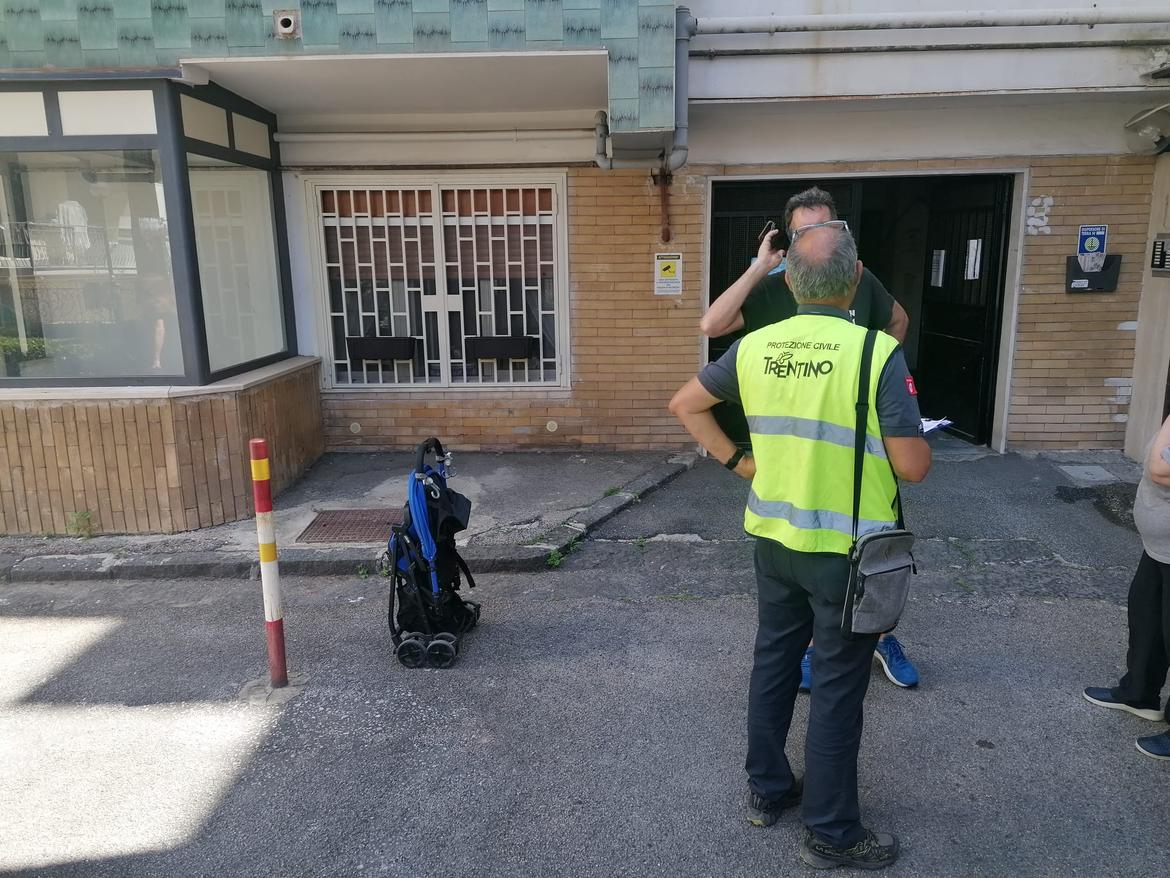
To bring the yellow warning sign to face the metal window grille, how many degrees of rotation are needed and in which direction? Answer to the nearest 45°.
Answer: approximately 90° to its right

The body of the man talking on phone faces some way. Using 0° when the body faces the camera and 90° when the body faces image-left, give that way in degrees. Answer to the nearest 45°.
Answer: approximately 0°

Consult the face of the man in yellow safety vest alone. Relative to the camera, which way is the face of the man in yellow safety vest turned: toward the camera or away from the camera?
away from the camera

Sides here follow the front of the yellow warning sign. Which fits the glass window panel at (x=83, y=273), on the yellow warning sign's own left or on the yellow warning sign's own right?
on the yellow warning sign's own right

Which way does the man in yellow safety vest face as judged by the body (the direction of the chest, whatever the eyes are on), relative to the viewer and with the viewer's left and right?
facing away from the viewer and to the right of the viewer

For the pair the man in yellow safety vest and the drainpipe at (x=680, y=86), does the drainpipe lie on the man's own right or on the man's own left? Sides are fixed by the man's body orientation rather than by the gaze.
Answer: on the man's own left

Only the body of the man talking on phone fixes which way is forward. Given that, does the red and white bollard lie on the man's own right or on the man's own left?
on the man's own right

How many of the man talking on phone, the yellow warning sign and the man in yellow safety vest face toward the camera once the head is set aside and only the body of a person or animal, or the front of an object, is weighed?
2

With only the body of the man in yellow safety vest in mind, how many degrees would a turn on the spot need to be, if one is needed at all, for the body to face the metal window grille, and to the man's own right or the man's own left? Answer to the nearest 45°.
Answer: approximately 90° to the man's own left

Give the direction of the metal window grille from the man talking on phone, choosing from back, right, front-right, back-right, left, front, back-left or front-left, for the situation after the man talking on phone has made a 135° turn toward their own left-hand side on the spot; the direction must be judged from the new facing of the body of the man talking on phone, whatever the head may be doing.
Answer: left

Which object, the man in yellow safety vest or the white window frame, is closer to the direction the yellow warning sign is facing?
the man in yellow safety vest
